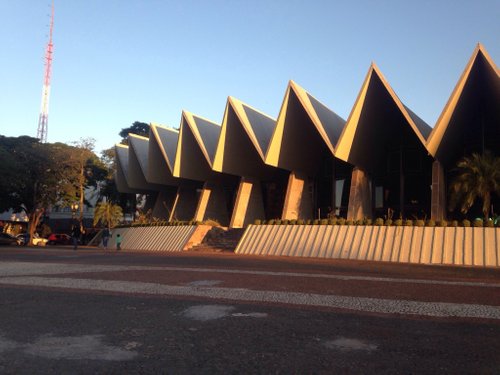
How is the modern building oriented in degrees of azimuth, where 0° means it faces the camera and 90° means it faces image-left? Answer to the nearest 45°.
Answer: approximately 45°

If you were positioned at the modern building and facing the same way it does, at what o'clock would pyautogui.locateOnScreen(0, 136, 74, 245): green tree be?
The green tree is roughly at 2 o'clock from the modern building.
